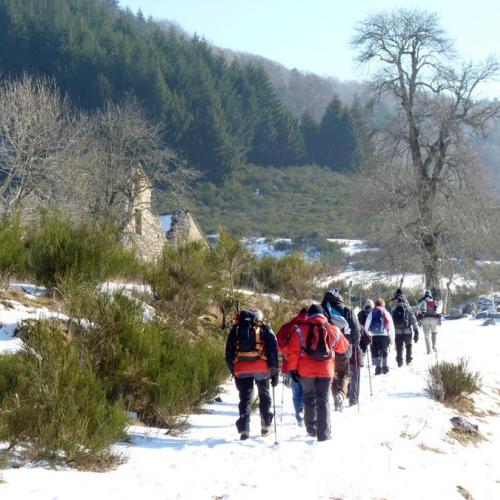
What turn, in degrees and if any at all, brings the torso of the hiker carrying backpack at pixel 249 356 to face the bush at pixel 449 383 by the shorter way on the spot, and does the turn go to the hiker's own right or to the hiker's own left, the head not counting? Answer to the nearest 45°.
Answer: approximately 45° to the hiker's own right

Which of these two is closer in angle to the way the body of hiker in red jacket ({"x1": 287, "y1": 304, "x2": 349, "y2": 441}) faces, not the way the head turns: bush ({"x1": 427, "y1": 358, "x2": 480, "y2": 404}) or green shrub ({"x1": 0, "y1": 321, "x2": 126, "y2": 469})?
the bush

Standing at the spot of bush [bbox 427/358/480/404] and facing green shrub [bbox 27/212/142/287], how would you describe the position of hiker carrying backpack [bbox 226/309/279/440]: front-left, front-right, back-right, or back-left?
front-left

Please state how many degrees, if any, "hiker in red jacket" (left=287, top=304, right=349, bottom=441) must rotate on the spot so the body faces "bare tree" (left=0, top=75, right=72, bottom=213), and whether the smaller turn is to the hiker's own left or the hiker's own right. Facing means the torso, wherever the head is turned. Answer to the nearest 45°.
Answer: approximately 45° to the hiker's own left

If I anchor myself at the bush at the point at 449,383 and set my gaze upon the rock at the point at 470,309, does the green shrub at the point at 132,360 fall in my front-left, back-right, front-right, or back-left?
back-left

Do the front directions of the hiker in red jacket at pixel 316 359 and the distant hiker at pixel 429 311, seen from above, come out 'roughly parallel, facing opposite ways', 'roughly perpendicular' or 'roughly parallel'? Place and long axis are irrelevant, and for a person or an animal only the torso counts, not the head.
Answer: roughly parallel

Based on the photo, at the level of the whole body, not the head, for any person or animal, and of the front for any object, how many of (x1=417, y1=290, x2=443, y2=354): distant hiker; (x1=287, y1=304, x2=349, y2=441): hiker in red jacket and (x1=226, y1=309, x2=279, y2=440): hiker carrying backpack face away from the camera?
3

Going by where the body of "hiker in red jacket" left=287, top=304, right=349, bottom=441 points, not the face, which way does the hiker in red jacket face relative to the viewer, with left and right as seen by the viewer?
facing away from the viewer

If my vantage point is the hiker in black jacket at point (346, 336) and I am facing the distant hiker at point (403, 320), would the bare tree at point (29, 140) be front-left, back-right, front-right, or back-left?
front-left

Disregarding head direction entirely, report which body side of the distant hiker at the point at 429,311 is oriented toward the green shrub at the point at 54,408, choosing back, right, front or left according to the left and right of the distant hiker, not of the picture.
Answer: back

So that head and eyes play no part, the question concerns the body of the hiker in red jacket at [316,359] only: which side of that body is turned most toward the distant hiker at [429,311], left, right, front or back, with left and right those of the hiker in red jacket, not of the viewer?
front

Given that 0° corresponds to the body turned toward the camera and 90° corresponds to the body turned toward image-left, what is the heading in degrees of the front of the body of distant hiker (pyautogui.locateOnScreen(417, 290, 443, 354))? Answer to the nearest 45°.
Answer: approximately 180°

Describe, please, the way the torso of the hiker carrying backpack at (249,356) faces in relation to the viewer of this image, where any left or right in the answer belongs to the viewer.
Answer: facing away from the viewer

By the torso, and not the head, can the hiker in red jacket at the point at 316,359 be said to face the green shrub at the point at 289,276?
yes
